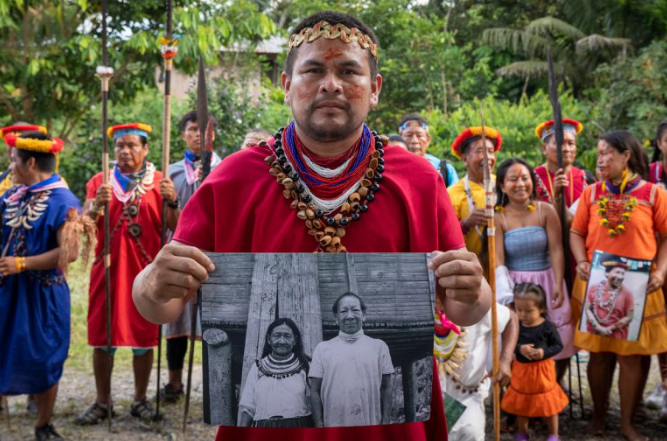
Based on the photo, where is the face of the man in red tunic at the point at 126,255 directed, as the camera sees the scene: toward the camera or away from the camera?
toward the camera

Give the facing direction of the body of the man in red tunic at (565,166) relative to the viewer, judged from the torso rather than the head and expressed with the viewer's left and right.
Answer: facing the viewer

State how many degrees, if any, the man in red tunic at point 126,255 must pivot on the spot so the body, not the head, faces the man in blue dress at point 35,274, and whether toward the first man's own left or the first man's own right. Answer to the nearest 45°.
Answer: approximately 45° to the first man's own right

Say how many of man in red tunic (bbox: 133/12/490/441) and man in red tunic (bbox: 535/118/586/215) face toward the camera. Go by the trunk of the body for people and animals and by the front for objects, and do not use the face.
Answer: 2

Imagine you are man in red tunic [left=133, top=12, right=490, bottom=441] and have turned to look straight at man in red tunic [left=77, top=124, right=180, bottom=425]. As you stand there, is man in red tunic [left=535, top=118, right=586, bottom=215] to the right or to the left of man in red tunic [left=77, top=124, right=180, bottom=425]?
right

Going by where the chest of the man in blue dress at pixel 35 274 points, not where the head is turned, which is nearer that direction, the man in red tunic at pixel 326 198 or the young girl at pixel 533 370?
the man in red tunic

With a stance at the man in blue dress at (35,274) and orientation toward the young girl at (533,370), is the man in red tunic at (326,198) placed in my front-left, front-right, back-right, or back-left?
front-right

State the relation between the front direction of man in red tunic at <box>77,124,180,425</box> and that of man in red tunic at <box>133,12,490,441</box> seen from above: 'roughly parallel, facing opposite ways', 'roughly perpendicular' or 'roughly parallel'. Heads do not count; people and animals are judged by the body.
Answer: roughly parallel

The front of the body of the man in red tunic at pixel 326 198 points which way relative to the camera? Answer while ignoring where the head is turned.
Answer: toward the camera

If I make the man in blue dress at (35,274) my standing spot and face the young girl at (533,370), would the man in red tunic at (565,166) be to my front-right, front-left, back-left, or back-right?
front-left

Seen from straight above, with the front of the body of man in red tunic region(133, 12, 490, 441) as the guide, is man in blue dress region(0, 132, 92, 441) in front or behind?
behind

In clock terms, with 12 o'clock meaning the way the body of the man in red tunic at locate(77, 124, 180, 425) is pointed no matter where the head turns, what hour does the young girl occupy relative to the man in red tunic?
The young girl is roughly at 10 o'clock from the man in red tunic.

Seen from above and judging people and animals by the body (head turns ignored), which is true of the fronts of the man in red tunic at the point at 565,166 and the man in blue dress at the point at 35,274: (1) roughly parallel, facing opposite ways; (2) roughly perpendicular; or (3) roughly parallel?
roughly parallel

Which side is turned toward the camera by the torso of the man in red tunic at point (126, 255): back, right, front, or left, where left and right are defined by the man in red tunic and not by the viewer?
front

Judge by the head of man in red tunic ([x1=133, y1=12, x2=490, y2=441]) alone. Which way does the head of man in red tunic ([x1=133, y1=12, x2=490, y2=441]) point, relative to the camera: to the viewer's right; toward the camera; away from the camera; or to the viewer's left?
toward the camera

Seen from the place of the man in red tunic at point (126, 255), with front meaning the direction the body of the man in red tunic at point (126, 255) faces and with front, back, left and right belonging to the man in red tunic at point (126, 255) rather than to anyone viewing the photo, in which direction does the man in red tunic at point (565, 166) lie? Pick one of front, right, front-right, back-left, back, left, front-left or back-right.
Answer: left

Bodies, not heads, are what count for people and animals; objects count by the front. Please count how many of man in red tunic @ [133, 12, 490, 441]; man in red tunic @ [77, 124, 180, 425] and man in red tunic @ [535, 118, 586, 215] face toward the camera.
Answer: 3
